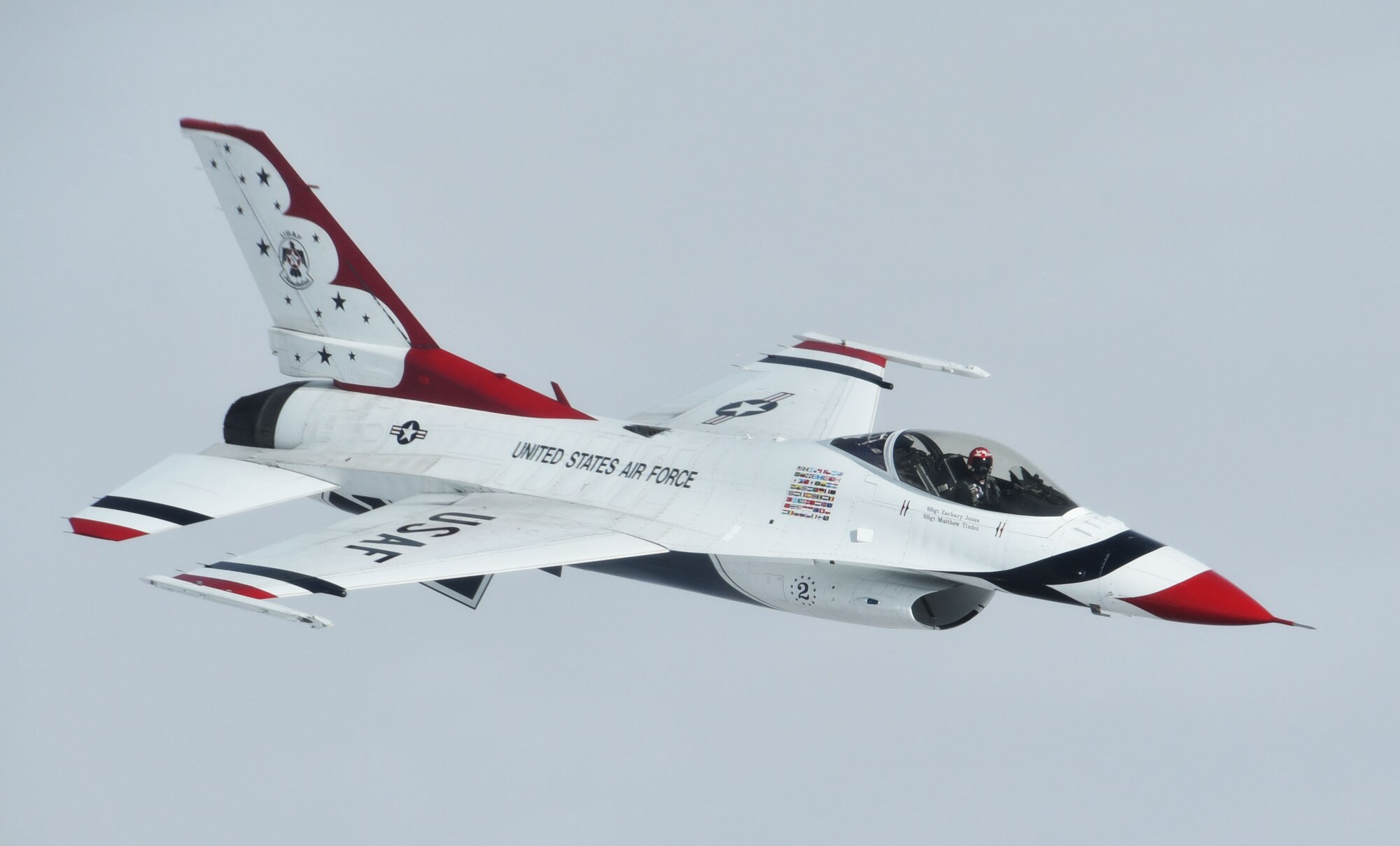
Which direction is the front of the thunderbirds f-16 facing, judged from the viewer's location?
facing the viewer and to the right of the viewer

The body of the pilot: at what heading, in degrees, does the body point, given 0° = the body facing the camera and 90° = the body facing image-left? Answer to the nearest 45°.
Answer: approximately 315°
